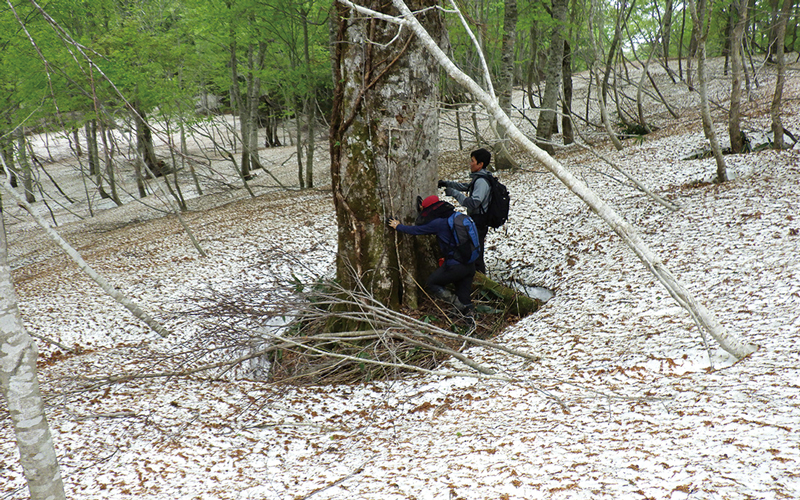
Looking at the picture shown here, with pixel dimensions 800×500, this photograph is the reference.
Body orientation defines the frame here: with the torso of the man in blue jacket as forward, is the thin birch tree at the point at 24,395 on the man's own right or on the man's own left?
on the man's own left

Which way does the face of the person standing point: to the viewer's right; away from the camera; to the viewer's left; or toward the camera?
to the viewer's left

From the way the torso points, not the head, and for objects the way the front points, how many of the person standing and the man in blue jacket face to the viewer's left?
2

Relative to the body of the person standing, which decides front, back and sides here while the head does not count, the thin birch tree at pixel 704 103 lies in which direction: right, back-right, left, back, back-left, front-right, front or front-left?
back-right

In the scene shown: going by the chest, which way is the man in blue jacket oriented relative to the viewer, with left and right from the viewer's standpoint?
facing to the left of the viewer

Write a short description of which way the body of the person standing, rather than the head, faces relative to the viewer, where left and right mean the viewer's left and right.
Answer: facing to the left of the viewer

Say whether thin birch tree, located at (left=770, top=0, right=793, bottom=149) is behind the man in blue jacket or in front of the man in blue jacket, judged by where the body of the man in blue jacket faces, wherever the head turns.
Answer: behind

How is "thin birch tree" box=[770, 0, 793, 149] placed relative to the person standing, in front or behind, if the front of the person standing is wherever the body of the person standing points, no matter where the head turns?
behind

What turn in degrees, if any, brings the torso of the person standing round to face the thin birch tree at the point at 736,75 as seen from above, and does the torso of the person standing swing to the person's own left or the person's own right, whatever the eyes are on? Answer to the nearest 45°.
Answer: approximately 135° to the person's own right
